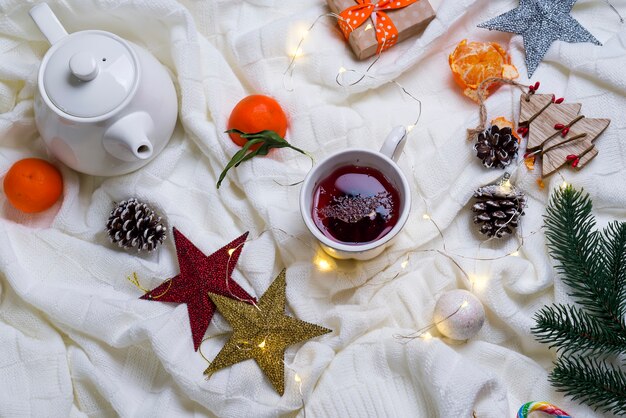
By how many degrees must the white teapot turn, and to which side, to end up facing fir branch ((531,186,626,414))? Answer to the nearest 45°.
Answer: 0° — it already faces it

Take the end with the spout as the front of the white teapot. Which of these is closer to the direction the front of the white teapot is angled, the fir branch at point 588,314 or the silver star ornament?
the fir branch

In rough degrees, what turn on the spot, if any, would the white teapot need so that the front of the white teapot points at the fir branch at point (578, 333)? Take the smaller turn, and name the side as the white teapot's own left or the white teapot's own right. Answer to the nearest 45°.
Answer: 0° — it already faces it

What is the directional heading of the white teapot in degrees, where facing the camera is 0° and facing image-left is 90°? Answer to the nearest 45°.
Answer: approximately 315°

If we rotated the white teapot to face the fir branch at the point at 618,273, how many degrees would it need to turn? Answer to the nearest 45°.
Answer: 0° — it already faces it
